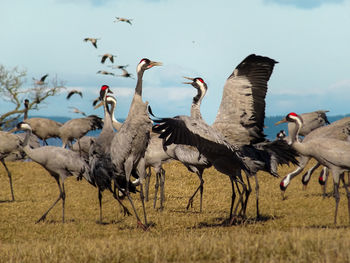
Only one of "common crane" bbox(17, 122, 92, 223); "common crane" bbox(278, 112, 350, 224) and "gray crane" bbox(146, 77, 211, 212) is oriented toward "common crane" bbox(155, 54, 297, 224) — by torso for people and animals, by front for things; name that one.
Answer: "common crane" bbox(278, 112, 350, 224)

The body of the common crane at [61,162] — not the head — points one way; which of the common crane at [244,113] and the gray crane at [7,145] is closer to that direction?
the gray crane

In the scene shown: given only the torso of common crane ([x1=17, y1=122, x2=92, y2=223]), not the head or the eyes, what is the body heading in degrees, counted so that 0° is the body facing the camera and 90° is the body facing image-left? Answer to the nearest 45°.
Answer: approximately 90°

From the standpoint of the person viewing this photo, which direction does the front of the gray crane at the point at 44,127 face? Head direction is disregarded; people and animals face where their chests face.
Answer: facing to the left of the viewer

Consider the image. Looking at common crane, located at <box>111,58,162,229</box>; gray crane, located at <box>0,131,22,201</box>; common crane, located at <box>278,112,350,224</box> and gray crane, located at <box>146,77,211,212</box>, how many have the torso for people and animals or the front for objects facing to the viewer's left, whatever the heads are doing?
3

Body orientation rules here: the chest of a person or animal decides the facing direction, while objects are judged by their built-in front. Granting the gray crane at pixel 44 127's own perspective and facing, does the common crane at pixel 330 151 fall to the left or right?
on its left

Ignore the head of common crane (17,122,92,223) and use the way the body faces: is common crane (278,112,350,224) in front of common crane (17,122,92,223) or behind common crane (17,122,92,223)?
behind

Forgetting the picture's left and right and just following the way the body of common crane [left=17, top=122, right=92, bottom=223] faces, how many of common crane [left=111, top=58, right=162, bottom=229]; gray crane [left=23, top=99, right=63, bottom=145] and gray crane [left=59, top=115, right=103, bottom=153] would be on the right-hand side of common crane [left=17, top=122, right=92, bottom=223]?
2

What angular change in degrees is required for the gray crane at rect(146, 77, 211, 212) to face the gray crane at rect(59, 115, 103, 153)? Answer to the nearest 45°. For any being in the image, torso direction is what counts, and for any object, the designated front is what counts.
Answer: approximately 45° to its right

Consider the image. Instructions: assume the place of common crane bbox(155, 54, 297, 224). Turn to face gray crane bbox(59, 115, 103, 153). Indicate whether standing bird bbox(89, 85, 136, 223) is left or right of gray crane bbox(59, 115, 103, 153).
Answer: left

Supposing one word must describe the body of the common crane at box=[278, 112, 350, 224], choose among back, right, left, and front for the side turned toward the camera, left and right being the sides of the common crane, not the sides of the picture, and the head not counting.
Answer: left

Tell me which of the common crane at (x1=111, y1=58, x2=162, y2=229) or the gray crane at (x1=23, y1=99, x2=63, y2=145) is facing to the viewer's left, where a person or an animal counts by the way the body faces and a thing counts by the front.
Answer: the gray crane

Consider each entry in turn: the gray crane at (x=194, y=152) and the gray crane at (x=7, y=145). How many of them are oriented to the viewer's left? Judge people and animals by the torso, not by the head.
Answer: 2
